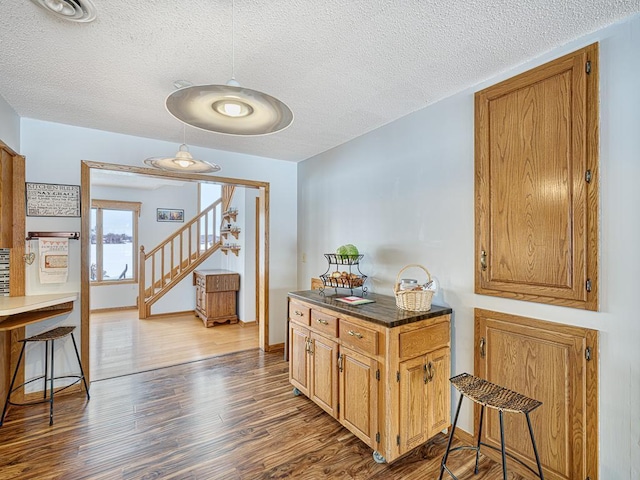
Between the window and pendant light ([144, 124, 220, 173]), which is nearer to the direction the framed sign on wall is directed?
the pendant light

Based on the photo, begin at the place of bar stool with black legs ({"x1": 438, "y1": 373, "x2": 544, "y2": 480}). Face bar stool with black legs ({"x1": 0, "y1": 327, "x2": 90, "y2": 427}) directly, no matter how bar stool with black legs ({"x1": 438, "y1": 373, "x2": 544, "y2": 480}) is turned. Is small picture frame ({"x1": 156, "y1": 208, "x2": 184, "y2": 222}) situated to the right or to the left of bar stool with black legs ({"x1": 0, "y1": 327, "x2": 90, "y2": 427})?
right

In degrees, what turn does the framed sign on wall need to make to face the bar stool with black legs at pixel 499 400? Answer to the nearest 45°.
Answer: approximately 45° to its left

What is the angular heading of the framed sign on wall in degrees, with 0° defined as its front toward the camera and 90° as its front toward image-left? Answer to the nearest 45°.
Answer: approximately 0°

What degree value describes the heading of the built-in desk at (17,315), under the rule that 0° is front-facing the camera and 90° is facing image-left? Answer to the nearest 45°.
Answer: approximately 315°

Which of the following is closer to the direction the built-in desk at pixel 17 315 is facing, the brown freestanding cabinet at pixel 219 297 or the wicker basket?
the wicker basket

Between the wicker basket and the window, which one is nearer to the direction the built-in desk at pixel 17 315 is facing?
the wicker basket

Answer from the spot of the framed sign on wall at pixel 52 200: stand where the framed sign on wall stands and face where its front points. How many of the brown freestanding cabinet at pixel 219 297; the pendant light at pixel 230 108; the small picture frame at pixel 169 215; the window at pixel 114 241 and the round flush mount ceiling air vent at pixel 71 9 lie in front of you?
2

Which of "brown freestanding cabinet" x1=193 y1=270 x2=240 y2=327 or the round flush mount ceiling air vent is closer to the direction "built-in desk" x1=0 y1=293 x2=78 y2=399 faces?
the round flush mount ceiling air vent

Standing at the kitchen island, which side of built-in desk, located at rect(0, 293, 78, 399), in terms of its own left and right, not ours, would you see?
front

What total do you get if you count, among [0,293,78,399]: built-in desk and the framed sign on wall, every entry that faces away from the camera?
0

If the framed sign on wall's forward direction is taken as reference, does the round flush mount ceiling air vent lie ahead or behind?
ahead

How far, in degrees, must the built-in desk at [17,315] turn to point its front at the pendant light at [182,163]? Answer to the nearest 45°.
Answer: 0° — it already faces it

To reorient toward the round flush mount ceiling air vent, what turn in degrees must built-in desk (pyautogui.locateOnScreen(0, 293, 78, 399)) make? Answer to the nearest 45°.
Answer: approximately 45° to its right
